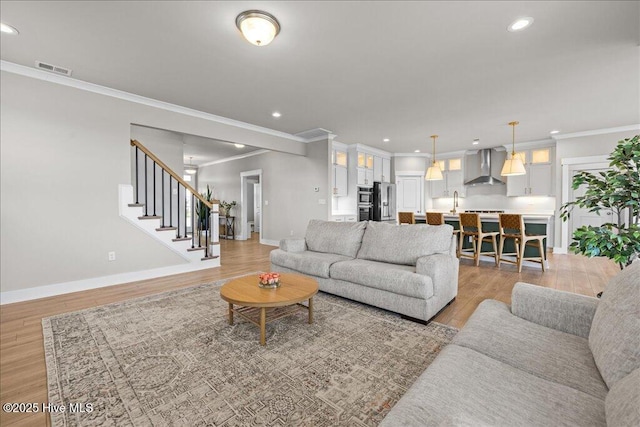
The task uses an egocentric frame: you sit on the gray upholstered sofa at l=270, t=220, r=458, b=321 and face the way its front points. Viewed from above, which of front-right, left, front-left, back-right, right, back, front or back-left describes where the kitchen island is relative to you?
back

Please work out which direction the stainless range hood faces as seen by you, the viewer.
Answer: facing the viewer

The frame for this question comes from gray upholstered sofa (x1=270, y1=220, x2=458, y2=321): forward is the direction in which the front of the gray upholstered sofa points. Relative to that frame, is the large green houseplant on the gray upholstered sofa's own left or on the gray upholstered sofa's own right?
on the gray upholstered sofa's own left

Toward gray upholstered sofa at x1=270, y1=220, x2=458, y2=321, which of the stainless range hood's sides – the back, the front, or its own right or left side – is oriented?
front

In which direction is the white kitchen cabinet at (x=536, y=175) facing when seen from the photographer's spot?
facing the viewer

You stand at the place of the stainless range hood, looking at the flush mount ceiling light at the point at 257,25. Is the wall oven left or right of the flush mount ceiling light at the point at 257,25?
right

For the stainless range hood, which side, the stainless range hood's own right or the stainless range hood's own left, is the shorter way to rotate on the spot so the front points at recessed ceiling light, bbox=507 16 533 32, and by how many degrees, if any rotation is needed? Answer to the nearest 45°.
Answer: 0° — it already faces it

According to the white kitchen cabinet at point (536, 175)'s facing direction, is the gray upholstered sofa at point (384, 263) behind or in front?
in front

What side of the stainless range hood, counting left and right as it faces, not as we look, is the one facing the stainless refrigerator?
right

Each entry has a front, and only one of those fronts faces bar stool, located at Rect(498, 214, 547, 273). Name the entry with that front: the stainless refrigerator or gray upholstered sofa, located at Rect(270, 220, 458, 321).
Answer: the stainless refrigerator

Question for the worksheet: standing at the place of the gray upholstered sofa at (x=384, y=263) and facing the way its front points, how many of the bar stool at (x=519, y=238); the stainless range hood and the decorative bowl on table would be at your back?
2

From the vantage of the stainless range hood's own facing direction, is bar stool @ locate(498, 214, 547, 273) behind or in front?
in front

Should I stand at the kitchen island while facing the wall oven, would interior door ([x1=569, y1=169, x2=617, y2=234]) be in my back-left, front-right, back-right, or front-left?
back-right

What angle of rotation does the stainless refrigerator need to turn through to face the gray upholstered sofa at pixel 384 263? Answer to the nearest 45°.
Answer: approximately 45° to its right

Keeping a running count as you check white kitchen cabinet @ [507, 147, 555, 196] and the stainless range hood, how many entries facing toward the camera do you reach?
2
